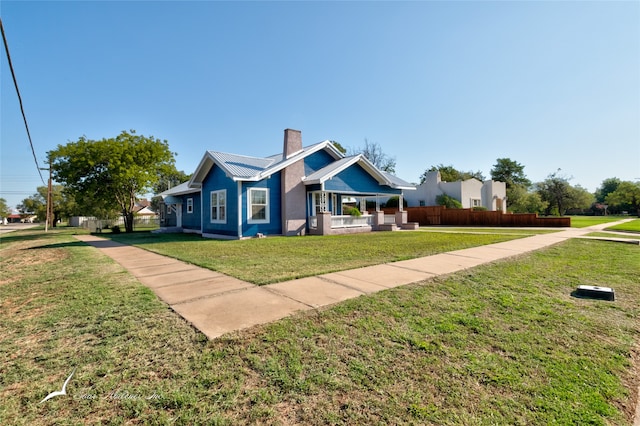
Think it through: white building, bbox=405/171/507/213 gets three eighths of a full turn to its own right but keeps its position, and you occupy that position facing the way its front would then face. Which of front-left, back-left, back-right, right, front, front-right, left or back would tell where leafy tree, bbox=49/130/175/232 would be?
front-left

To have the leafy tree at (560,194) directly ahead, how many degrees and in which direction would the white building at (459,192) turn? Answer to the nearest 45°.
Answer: approximately 90° to its left

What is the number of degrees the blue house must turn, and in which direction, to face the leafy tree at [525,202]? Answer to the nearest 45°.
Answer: approximately 90° to its left

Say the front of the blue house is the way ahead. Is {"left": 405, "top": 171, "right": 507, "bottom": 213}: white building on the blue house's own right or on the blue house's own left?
on the blue house's own left

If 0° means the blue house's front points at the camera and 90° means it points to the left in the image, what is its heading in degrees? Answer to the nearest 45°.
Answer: approximately 315°

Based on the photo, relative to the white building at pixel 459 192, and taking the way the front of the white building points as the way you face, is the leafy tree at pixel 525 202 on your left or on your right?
on your left

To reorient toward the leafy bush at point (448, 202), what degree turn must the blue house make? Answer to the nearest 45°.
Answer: approximately 90° to its left

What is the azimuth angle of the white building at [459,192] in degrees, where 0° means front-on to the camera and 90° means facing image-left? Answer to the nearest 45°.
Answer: approximately 315°

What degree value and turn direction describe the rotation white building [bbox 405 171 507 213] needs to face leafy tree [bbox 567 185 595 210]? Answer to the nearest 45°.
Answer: approximately 90° to its left

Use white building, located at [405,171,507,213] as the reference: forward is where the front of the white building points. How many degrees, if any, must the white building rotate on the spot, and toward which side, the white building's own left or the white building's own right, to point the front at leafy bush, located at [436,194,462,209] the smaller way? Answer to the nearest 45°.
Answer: approximately 45° to the white building's own right

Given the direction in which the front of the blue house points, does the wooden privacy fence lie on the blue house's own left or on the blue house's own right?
on the blue house's own left

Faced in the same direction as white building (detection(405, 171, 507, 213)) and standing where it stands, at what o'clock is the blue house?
The blue house is roughly at 2 o'clock from the white building.
